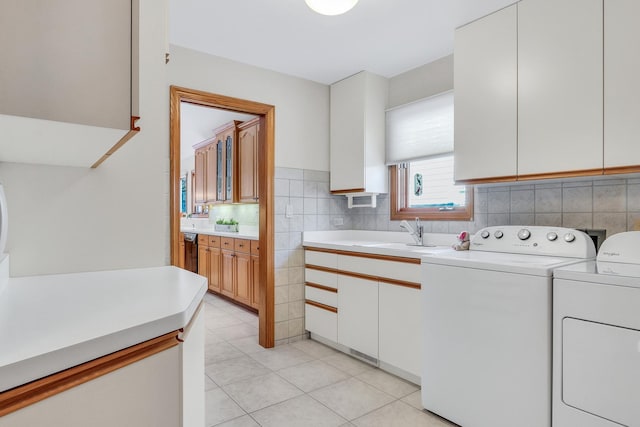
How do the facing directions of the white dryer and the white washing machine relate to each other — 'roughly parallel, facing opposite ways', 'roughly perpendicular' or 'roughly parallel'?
roughly parallel

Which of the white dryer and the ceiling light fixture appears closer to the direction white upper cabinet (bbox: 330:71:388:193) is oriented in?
the ceiling light fixture

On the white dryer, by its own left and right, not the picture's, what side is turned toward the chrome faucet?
right

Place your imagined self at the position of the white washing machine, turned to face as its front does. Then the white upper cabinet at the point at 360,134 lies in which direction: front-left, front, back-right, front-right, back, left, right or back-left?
right

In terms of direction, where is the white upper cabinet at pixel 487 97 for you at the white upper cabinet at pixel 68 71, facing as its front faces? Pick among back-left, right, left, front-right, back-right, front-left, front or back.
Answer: front-left

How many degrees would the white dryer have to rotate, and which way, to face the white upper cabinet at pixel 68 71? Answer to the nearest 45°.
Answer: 0° — it already faces it

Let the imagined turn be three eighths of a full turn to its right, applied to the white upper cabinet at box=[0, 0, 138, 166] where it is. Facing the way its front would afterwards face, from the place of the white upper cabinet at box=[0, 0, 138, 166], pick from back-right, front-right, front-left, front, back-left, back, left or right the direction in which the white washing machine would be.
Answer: back

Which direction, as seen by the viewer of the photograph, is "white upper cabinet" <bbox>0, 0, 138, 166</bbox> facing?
facing the viewer and to the right of the viewer

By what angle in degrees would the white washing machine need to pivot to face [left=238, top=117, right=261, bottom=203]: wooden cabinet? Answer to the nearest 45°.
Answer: approximately 90° to its right

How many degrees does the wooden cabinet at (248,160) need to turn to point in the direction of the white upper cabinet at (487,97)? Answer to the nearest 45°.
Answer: approximately 90° to its left

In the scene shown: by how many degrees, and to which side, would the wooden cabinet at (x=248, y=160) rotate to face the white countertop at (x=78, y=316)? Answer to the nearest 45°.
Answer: approximately 45° to its left

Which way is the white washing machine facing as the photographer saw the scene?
facing the viewer and to the left of the viewer

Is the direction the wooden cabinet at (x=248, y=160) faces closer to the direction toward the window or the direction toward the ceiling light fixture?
the ceiling light fixture

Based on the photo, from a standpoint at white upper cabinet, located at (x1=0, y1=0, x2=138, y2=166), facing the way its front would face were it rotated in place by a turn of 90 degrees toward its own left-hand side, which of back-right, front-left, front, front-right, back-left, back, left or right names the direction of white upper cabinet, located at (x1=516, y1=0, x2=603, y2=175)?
front-right

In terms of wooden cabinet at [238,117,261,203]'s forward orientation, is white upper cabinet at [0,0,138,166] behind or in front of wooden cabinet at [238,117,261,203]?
in front

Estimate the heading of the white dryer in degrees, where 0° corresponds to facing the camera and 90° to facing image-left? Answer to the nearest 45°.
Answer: approximately 45°

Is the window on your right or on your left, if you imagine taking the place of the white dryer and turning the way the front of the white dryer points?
on your right
